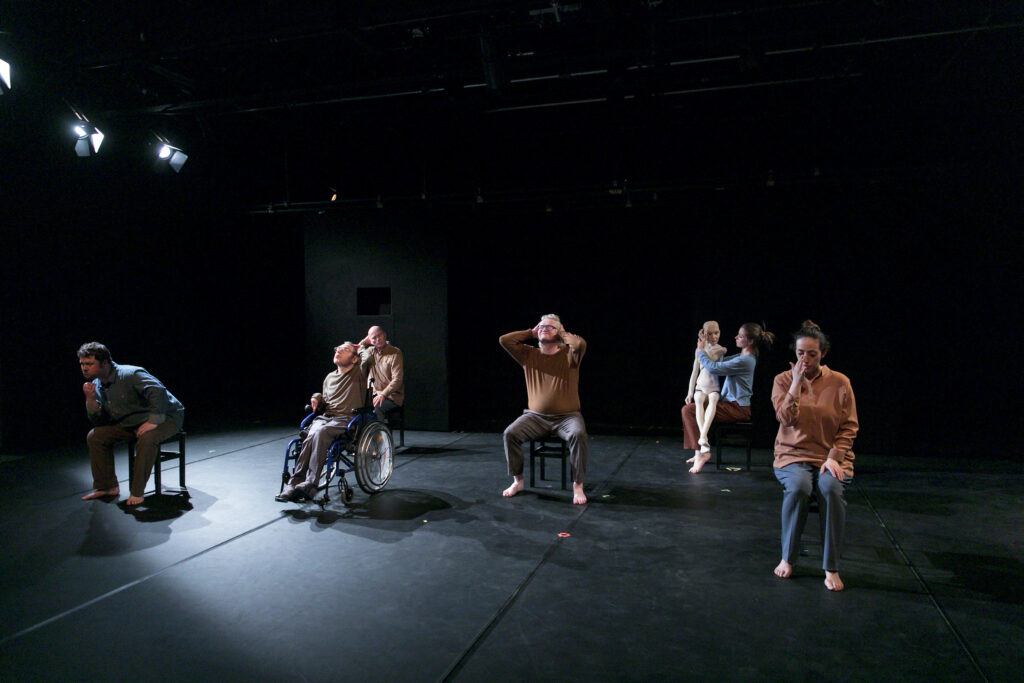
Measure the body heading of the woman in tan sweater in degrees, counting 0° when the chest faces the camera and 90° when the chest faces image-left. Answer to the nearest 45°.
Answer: approximately 0°

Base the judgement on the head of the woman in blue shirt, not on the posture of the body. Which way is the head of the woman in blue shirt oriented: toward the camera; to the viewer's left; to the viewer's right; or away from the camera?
to the viewer's left

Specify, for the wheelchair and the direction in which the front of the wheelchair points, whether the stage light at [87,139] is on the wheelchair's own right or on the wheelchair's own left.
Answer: on the wheelchair's own right

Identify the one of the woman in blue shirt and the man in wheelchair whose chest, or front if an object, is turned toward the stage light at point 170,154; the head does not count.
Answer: the woman in blue shirt

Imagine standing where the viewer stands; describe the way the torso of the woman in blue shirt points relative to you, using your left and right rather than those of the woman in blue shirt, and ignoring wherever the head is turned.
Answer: facing to the left of the viewer

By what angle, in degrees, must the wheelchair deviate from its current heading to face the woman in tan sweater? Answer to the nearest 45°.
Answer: approximately 90° to its left

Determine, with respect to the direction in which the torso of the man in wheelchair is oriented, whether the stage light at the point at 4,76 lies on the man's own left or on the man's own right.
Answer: on the man's own right

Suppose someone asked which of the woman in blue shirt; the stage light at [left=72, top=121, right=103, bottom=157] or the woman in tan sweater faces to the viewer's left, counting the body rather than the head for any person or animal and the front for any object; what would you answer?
the woman in blue shirt

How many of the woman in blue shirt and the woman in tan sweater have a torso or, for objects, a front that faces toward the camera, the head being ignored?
1

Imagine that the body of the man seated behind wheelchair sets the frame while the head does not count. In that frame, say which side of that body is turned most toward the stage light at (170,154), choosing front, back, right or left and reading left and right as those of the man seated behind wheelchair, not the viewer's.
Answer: right

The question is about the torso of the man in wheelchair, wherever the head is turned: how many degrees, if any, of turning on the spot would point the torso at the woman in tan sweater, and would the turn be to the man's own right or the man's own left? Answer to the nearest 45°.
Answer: approximately 90° to the man's own left

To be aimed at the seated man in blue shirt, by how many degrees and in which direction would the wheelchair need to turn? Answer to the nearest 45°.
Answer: approximately 45° to its right

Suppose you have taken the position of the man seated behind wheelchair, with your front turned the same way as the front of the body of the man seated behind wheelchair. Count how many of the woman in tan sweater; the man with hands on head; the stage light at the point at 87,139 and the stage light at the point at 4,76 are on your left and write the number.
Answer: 2

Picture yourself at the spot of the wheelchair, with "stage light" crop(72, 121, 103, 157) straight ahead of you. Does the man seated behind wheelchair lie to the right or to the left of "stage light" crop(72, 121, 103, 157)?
right
